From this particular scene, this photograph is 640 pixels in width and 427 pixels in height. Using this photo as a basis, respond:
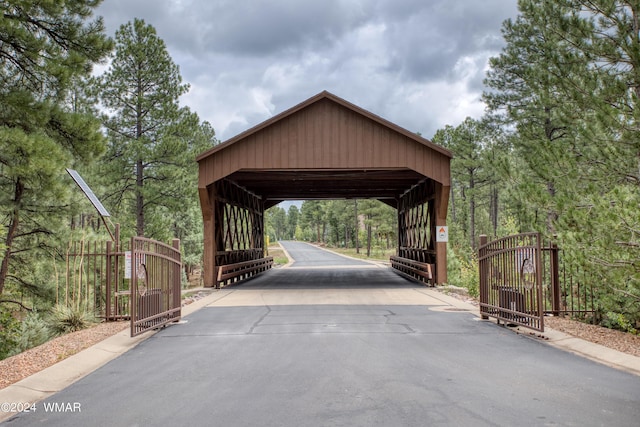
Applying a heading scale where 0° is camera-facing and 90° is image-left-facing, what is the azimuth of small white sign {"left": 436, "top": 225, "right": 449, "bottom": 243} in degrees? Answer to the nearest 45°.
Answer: approximately 0°

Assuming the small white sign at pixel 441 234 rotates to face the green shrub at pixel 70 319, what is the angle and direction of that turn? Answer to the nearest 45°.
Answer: approximately 45° to its right

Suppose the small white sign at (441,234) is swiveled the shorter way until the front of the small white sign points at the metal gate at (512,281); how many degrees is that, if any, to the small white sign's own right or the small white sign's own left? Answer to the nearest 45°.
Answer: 0° — it already faces it

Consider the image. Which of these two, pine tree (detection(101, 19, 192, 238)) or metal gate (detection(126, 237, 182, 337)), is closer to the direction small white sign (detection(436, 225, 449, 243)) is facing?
the metal gate

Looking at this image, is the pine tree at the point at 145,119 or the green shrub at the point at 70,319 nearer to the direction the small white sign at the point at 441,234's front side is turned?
the green shrub

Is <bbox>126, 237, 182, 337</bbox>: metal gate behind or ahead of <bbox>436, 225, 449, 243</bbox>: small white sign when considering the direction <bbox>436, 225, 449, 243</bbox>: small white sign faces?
ahead
